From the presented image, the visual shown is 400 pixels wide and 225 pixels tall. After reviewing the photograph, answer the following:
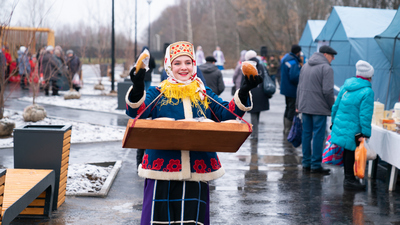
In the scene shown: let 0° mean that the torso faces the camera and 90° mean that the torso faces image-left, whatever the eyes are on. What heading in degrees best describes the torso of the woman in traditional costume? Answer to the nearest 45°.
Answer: approximately 0°

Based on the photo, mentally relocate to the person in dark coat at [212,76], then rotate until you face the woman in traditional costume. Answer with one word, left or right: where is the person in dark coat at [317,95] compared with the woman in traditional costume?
left

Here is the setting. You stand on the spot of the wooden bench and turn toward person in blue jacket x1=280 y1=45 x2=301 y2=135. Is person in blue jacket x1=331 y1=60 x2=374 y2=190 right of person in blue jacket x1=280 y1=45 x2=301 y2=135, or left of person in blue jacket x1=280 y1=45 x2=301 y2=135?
right

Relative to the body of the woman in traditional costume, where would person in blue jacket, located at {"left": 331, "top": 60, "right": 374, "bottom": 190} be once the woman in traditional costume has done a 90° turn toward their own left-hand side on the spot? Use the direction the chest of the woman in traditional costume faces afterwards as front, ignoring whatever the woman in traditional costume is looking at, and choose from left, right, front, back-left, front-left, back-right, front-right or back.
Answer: front-left

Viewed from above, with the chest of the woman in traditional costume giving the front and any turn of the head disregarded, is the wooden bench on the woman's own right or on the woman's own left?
on the woman's own right

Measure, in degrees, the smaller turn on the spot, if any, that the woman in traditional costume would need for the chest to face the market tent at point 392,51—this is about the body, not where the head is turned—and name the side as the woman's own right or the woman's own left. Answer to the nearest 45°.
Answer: approximately 135° to the woman's own left

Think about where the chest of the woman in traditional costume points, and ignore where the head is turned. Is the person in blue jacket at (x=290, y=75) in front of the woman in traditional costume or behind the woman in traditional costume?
behind

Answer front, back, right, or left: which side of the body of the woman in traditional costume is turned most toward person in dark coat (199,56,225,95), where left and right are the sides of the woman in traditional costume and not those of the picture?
back
